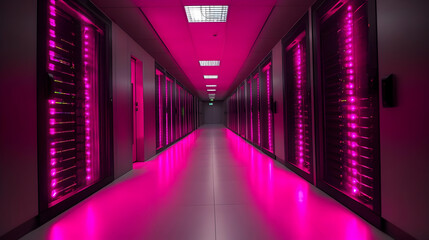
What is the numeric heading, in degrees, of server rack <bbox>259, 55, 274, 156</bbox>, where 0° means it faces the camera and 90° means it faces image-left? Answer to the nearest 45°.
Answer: approximately 90°

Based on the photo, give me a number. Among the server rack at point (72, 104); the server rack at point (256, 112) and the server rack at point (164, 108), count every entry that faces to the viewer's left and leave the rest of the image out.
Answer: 1

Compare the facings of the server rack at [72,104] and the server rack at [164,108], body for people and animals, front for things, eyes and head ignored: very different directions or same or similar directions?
same or similar directions

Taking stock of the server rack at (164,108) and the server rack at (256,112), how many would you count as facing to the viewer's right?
1

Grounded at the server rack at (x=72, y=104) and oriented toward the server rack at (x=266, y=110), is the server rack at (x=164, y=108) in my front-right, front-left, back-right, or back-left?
front-left

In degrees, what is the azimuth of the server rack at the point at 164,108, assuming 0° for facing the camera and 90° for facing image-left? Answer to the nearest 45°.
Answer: approximately 270°

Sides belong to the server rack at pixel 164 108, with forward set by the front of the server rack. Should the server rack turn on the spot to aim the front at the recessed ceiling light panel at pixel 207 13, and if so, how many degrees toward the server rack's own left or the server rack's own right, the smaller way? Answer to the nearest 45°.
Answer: approximately 90° to the server rack's own right

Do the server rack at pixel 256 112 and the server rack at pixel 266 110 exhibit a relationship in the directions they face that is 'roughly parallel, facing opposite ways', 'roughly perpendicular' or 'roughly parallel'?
roughly parallel

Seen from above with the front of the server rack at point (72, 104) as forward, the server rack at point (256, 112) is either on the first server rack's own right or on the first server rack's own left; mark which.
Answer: on the first server rack's own left

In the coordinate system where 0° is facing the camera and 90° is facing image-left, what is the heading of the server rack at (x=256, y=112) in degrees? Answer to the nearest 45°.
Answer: approximately 90°

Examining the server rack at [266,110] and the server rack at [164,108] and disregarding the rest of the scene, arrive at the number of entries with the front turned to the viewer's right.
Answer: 1

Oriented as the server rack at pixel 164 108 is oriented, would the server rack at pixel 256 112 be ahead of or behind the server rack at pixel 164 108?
ahead
